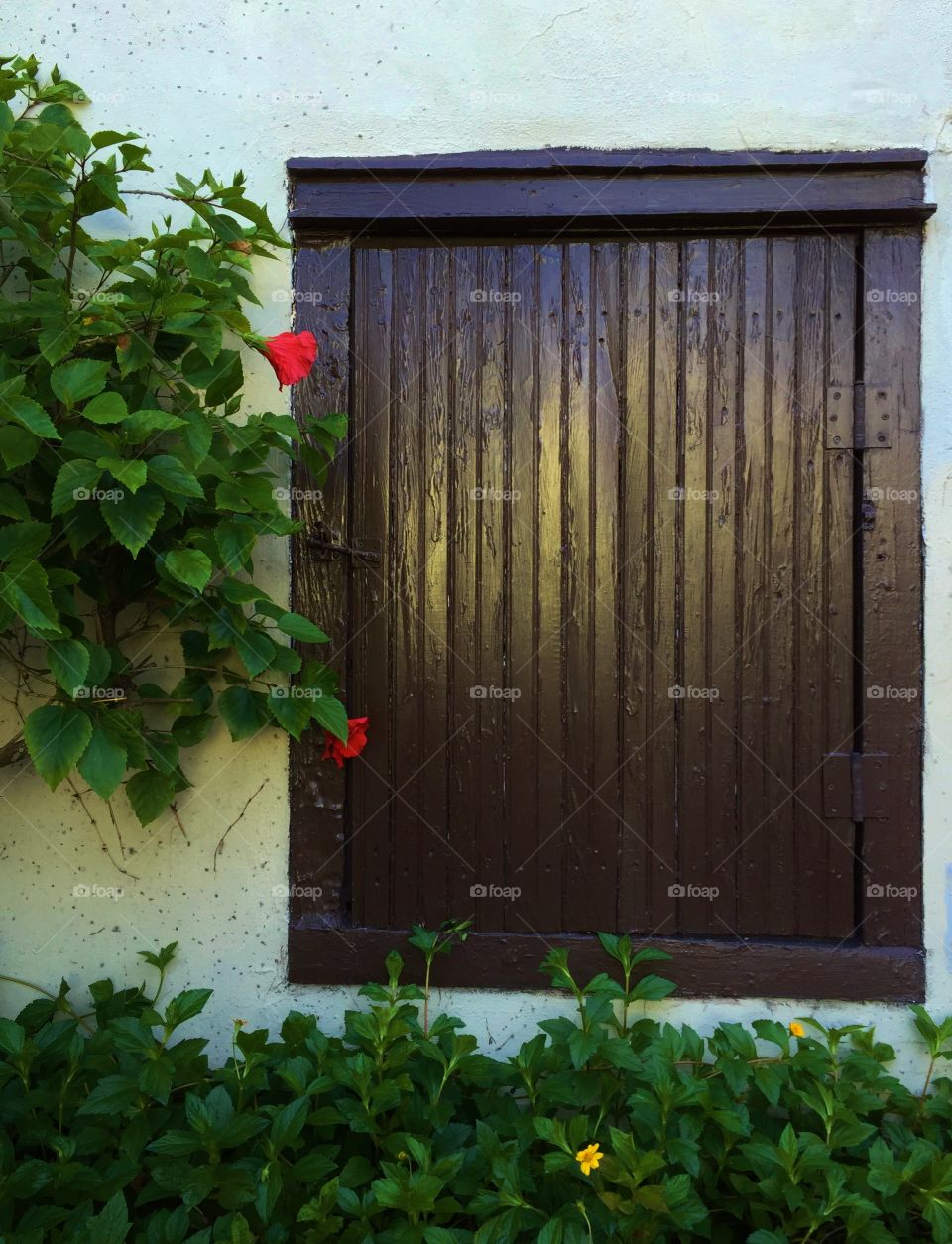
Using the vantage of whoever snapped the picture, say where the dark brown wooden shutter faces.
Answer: facing the viewer

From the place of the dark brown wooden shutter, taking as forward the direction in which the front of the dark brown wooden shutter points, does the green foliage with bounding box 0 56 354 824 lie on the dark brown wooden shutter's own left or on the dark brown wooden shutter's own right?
on the dark brown wooden shutter's own right
